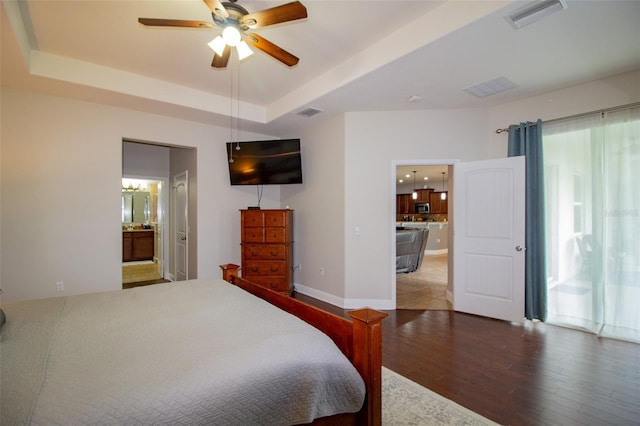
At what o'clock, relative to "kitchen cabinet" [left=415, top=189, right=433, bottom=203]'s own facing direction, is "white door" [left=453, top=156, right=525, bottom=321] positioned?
The white door is roughly at 12 o'clock from the kitchen cabinet.

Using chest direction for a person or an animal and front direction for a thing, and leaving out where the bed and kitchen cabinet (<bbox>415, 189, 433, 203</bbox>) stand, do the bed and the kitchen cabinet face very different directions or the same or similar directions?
very different directions

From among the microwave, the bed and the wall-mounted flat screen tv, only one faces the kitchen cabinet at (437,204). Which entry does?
the bed

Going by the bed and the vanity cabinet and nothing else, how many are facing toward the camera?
1

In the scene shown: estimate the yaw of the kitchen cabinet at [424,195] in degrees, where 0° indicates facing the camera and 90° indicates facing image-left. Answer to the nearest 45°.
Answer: approximately 0°

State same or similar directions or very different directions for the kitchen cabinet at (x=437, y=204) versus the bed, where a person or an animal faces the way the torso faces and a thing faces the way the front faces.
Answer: very different directions

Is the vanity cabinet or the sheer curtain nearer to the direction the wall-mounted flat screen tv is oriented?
the sheer curtain

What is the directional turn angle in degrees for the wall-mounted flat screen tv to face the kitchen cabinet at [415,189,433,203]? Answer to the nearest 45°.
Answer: approximately 135° to its left

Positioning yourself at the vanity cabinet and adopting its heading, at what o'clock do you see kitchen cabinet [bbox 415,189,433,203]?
The kitchen cabinet is roughly at 9 o'clock from the vanity cabinet.

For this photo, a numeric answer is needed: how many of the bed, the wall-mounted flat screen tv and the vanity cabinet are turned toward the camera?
2

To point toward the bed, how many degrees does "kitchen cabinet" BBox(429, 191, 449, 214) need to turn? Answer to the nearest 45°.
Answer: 0° — it already faces it

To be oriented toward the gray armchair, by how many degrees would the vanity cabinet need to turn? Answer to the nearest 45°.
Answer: approximately 45° to its left

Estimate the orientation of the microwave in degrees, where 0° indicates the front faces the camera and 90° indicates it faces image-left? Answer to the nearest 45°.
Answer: approximately 0°
